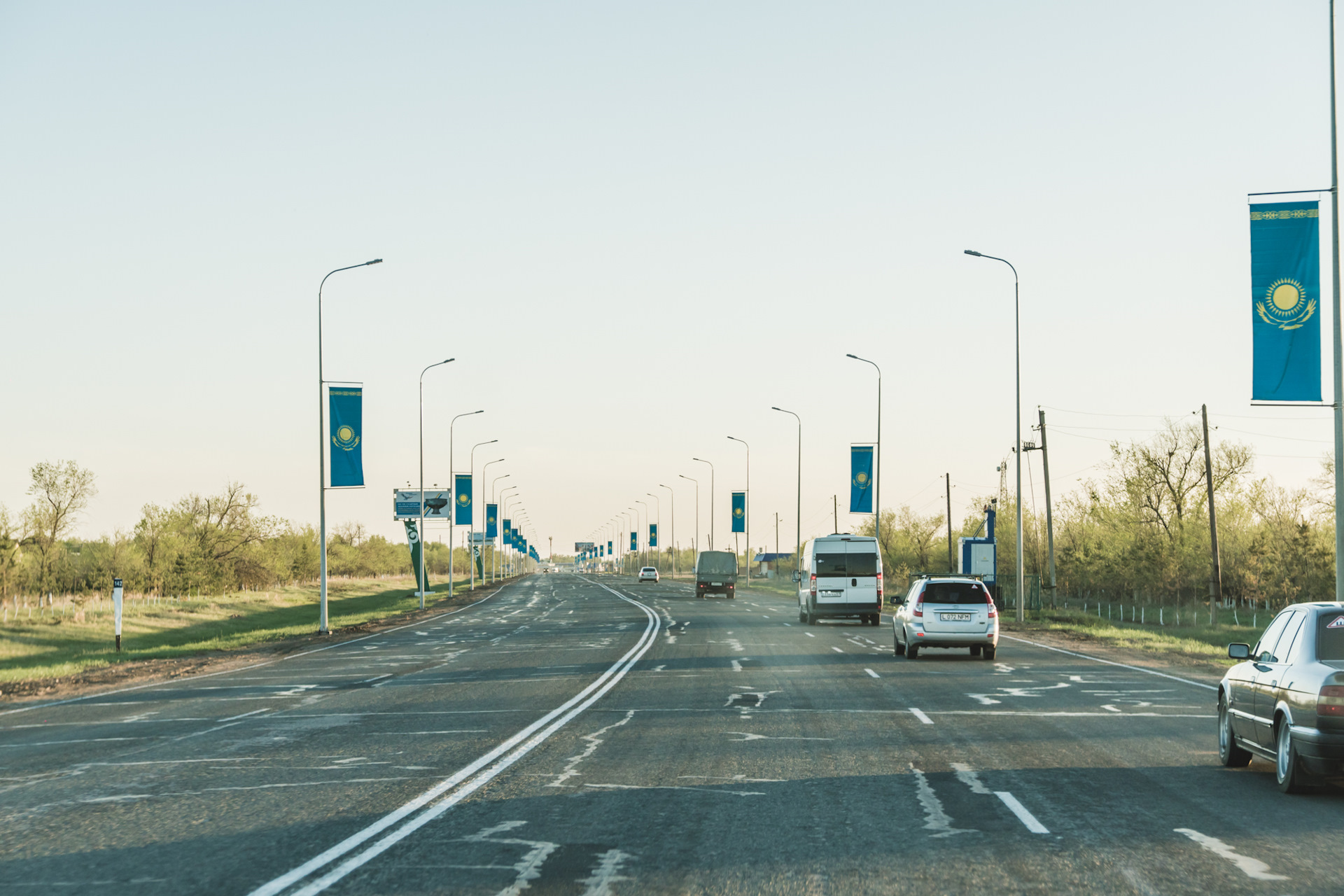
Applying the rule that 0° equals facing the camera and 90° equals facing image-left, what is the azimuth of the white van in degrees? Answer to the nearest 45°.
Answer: approximately 180°

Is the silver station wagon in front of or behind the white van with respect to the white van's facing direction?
behind

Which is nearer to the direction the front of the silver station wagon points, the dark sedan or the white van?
the white van

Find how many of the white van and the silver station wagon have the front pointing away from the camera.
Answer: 2

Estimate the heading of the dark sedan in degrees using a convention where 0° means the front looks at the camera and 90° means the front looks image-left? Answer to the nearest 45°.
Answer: approximately 135°

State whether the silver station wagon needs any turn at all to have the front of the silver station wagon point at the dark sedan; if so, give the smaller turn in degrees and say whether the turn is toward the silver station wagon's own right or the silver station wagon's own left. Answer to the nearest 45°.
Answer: approximately 180°

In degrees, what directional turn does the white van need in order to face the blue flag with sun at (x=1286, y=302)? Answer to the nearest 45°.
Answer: approximately 180°

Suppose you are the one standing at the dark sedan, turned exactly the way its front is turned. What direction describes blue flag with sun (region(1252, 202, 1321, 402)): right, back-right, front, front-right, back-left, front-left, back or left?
front-right

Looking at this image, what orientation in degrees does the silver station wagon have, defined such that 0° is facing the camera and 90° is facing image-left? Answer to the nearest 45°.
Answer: approximately 180°

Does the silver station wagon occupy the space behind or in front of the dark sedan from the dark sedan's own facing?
in front

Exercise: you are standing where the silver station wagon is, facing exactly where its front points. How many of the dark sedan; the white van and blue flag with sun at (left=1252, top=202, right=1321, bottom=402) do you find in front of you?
1

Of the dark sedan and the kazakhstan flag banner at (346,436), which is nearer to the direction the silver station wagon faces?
the kazakhstan flag banner
